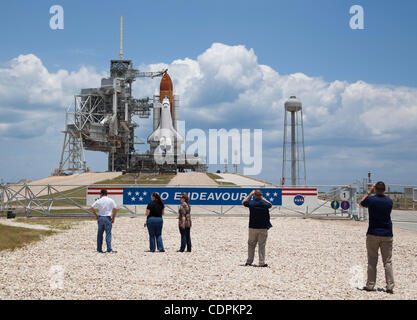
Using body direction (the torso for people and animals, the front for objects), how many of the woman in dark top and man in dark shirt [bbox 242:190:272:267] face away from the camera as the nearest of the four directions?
2

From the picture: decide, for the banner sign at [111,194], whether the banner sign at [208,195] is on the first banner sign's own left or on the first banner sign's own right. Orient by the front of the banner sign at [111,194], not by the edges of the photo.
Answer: on the first banner sign's own left

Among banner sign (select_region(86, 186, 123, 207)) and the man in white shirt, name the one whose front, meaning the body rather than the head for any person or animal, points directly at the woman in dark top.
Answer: the banner sign

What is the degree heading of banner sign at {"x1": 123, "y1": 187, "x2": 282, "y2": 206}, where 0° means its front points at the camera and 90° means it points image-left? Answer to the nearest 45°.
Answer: approximately 0°

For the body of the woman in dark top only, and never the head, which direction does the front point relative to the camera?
away from the camera

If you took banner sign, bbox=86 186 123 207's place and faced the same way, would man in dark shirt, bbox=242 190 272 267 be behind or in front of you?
in front

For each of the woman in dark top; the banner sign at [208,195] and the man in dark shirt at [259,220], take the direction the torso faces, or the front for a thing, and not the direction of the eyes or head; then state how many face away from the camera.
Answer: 2

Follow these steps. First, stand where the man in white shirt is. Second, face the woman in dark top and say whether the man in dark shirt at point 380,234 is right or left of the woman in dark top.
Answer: right

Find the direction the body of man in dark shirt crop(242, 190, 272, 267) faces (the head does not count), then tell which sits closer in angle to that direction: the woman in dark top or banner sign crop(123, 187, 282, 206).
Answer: the banner sign

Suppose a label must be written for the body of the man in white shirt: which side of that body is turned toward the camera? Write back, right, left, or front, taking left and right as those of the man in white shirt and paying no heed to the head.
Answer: back

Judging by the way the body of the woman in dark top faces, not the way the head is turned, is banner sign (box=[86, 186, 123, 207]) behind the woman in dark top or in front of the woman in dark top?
in front

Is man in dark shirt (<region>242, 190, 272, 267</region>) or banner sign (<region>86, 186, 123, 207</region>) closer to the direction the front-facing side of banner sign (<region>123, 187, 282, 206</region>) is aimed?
the man in dark shirt

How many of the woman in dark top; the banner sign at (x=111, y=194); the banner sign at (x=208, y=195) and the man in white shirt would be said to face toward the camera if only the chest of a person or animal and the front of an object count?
2

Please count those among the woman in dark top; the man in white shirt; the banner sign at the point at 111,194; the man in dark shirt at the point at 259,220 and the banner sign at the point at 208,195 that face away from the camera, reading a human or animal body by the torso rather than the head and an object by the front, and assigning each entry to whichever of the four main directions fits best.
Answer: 3

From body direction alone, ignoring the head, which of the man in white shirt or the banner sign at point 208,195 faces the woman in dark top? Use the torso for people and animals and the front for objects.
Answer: the banner sign
